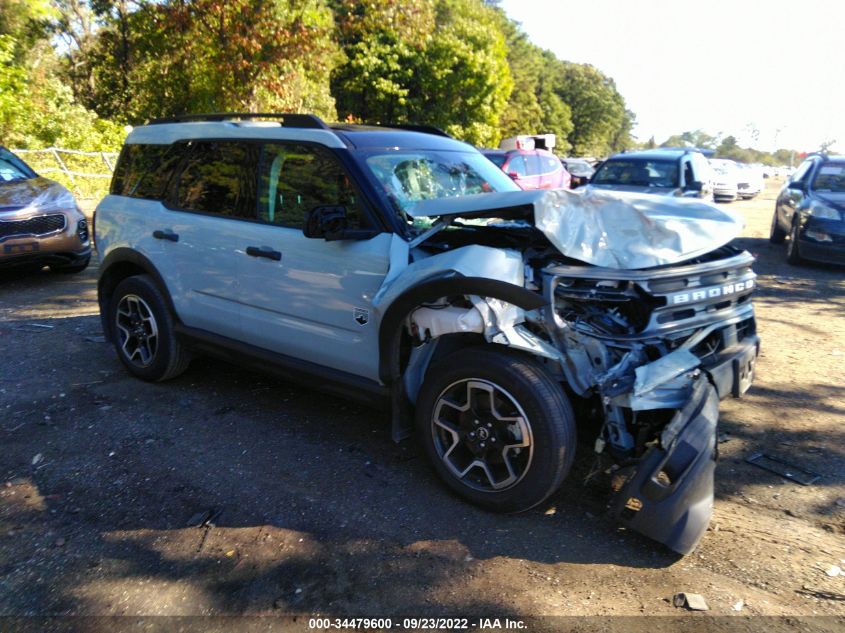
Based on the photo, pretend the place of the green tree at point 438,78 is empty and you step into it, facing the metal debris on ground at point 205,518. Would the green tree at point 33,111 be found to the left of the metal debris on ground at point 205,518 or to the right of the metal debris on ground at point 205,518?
right

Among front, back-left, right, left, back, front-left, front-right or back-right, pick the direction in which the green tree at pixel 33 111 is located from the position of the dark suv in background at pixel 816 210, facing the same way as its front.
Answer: back-right

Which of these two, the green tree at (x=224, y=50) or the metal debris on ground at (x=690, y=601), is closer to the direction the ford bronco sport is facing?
the metal debris on ground

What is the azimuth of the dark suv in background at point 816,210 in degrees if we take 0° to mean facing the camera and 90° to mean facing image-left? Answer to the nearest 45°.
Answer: approximately 315°

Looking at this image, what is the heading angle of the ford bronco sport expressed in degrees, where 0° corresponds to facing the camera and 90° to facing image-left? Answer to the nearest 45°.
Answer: approximately 315°

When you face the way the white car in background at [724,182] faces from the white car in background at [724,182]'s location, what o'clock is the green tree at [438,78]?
The green tree is roughly at 4 o'clock from the white car in background.

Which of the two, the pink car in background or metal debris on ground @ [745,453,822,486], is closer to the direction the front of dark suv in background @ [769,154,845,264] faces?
the metal debris on ground

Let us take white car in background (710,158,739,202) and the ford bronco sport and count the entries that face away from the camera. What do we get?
0

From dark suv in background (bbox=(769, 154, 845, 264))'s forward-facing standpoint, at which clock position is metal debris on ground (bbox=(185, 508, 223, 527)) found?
The metal debris on ground is roughly at 2 o'clock from the dark suv in background.

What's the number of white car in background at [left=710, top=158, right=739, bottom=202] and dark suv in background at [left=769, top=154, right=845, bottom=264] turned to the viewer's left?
0

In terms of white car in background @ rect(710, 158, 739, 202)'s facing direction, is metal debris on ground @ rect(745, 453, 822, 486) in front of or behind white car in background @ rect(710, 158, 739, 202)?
in front
